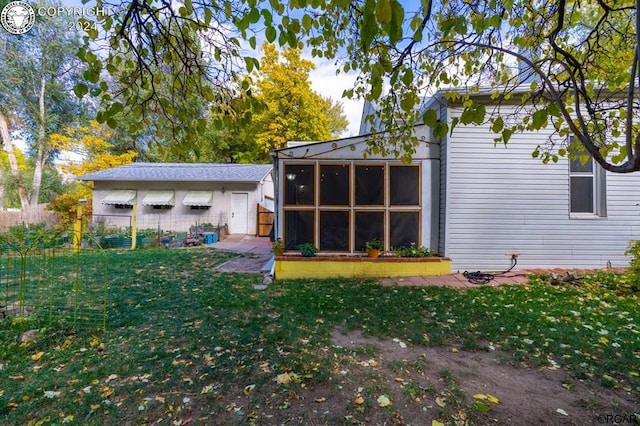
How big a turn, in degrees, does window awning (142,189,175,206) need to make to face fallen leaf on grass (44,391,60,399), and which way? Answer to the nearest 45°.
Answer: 0° — it already faces it

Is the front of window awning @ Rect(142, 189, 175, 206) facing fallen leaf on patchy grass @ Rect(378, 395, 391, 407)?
yes

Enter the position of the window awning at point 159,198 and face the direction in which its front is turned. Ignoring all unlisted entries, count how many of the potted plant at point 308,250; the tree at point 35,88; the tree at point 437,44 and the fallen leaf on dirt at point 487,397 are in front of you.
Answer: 3

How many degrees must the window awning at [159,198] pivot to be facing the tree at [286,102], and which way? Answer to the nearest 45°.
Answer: approximately 90° to its left

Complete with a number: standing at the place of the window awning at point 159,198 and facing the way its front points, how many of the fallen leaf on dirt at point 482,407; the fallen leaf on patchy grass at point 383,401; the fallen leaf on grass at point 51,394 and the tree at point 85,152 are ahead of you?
3

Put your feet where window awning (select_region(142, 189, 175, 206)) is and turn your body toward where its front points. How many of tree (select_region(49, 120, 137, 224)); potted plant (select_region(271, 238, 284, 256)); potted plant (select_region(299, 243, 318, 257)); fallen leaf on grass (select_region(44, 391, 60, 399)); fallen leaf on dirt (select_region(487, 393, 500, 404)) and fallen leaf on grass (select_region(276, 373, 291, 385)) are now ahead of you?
5

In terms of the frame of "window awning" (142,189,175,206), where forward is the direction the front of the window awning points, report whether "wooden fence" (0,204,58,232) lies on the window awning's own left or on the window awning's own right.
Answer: on the window awning's own right

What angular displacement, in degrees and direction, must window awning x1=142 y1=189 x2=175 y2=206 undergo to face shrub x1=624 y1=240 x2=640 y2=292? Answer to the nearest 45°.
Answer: approximately 45° to its left

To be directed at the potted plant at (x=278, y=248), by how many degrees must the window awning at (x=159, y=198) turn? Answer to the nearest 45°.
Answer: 0° — it already faces it

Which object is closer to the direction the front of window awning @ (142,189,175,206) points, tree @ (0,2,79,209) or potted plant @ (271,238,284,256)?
the potted plant

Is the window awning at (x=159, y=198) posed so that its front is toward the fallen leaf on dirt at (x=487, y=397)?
yes

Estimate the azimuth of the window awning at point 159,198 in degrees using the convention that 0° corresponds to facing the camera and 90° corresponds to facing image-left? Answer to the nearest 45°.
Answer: approximately 0°

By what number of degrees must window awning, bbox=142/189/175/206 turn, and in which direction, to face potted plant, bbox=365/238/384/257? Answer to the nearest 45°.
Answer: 0° — it already faces it

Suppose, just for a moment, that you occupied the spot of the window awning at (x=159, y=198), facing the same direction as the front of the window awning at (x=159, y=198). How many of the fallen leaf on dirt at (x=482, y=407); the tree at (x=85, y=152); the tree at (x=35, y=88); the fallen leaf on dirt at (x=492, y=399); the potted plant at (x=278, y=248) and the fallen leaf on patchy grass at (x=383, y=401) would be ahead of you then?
4
